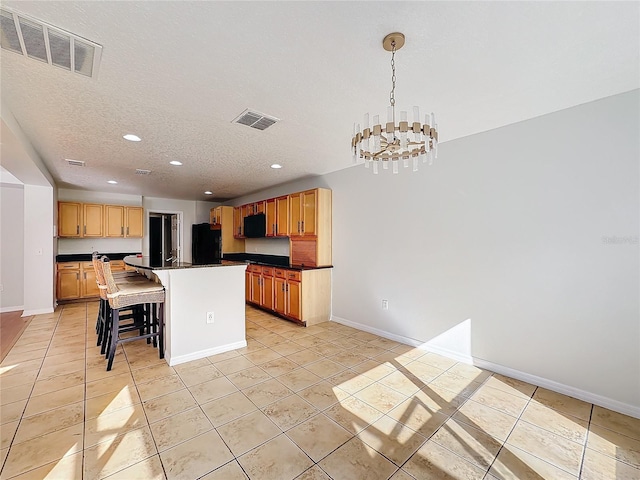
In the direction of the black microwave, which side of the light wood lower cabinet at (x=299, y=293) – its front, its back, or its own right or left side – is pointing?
right

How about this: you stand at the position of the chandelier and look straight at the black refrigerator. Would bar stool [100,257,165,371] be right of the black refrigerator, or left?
left

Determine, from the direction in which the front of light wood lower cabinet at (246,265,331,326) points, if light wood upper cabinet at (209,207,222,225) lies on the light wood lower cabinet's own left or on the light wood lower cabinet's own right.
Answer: on the light wood lower cabinet's own right

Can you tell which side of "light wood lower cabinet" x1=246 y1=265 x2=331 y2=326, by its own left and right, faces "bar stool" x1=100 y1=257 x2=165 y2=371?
front

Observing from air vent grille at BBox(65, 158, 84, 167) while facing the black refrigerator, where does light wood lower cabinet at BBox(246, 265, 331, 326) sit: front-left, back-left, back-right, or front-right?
front-right

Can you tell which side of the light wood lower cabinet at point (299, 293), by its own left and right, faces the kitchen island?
front

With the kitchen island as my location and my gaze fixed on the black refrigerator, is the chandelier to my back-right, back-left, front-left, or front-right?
back-right

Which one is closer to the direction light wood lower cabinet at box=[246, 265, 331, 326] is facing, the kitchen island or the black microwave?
the kitchen island

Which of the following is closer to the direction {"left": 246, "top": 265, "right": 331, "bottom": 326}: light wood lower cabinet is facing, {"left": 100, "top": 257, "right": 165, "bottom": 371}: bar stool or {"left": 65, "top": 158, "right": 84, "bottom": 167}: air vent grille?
the bar stool

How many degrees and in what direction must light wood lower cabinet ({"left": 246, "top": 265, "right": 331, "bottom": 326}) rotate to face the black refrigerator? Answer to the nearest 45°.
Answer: approximately 90° to its right

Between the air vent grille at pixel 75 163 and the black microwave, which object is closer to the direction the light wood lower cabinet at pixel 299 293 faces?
the air vent grille

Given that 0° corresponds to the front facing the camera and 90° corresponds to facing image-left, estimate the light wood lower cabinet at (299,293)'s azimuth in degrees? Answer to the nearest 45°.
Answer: approximately 45°
